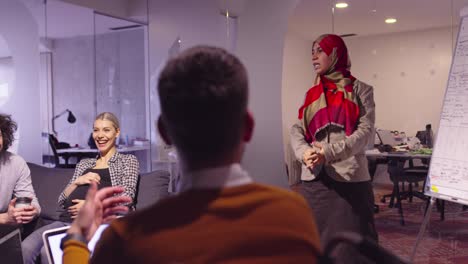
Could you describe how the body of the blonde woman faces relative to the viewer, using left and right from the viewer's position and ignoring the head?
facing the viewer and to the left of the viewer

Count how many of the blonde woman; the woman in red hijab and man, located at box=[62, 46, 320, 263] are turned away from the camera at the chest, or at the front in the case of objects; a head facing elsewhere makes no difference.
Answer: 1

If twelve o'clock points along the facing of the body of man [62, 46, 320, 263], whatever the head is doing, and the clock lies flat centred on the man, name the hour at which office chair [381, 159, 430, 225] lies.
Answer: The office chair is roughly at 1 o'clock from the man.

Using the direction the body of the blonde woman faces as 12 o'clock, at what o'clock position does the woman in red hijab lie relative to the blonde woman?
The woman in red hijab is roughly at 9 o'clock from the blonde woman.

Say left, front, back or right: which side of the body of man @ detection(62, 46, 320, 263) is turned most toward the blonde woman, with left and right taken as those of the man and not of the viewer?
front

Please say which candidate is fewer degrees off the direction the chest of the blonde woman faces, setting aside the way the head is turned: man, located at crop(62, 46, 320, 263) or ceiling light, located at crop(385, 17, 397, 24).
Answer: the man

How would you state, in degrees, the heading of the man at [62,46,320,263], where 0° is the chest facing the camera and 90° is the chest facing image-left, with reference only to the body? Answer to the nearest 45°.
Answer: approximately 180°

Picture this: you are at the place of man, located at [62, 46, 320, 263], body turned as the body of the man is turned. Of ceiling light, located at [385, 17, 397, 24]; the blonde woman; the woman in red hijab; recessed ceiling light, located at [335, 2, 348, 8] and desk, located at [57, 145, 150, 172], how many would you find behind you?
0

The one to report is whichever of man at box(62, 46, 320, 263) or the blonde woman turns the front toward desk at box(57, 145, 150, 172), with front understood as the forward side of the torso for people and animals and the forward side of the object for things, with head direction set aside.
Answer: the man

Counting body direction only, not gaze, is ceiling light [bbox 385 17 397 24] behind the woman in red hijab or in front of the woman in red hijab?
behind

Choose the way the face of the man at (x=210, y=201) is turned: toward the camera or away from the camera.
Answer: away from the camera

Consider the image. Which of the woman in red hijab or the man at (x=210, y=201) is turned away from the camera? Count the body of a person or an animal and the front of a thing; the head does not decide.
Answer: the man

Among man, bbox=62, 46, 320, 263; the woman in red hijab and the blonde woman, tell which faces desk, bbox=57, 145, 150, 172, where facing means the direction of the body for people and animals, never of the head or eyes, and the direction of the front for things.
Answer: the man

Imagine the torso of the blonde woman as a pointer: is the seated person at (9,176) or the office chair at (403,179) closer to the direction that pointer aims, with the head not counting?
the seated person

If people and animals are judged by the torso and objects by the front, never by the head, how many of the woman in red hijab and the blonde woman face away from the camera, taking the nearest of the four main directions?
0

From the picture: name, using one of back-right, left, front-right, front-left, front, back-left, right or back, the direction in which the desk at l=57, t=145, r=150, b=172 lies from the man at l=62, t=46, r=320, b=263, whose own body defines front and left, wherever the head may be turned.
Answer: front

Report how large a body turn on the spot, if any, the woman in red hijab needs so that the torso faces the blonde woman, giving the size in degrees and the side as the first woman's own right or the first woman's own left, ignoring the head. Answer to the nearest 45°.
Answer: approximately 45° to the first woman's own right

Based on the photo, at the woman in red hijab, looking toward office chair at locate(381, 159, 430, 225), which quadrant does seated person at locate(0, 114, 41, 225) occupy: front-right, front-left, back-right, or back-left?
back-left

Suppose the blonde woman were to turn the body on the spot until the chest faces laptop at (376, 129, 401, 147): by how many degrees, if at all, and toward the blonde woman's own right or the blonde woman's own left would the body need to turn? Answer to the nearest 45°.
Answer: approximately 135° to the blonde woman's own left
